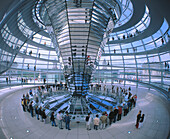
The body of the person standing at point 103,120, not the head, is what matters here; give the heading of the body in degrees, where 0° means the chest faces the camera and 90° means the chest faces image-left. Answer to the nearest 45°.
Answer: approximately 180°
